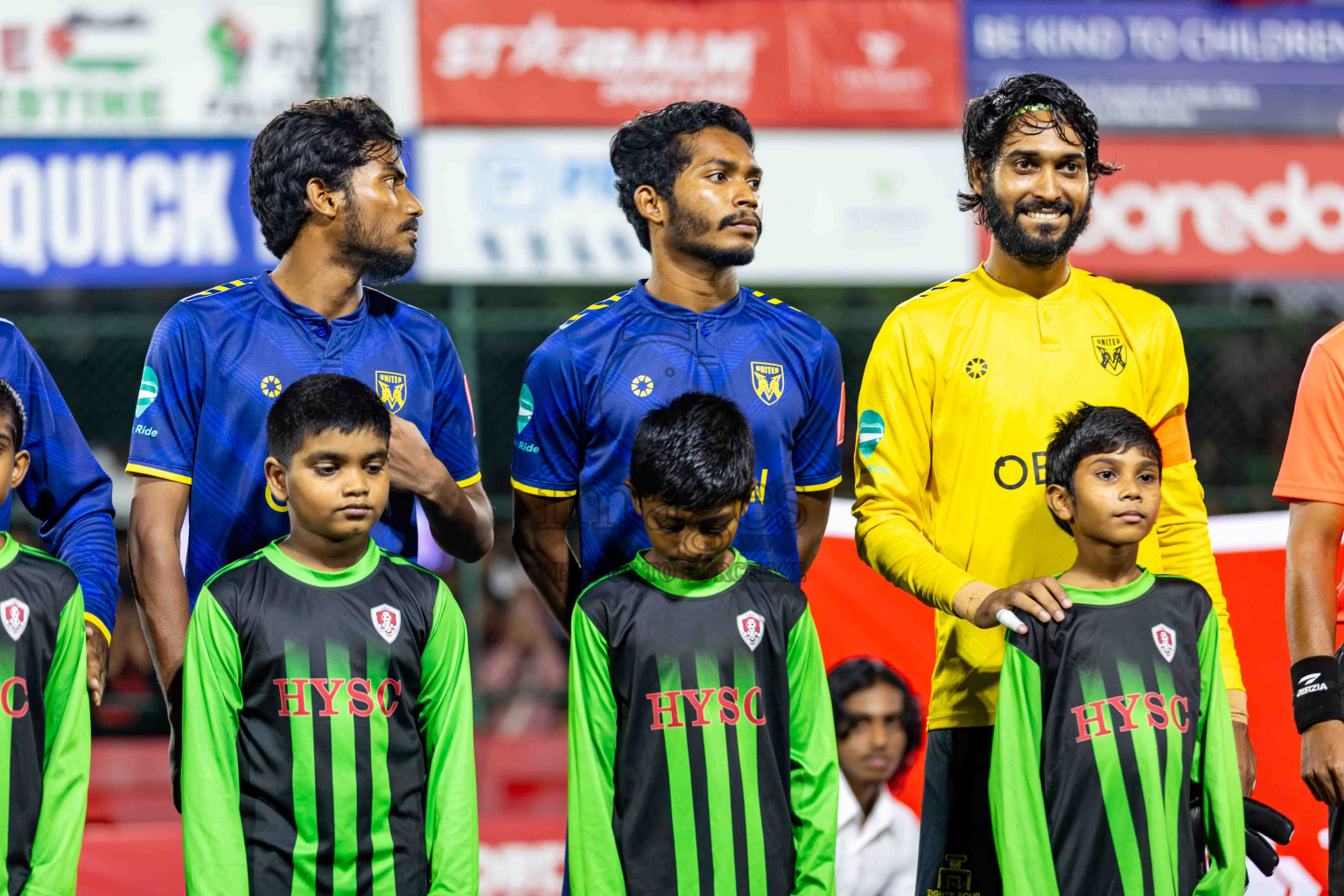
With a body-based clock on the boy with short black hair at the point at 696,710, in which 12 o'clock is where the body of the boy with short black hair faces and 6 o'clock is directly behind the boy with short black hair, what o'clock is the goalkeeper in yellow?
The goalkeeper in yellow is roughly at 8 o'clock from the boy with short black hair.

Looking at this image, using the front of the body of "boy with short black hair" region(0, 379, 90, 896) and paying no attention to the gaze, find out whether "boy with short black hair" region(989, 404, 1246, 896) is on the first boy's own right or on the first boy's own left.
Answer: on the first boy's own left

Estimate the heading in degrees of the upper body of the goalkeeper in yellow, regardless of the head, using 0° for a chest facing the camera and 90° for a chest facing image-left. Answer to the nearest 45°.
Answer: approximately 0°

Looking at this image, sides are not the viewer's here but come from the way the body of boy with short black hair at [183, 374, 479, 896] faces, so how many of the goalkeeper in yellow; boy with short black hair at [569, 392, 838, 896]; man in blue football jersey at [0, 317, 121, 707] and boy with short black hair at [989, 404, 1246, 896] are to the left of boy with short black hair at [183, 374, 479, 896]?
3
